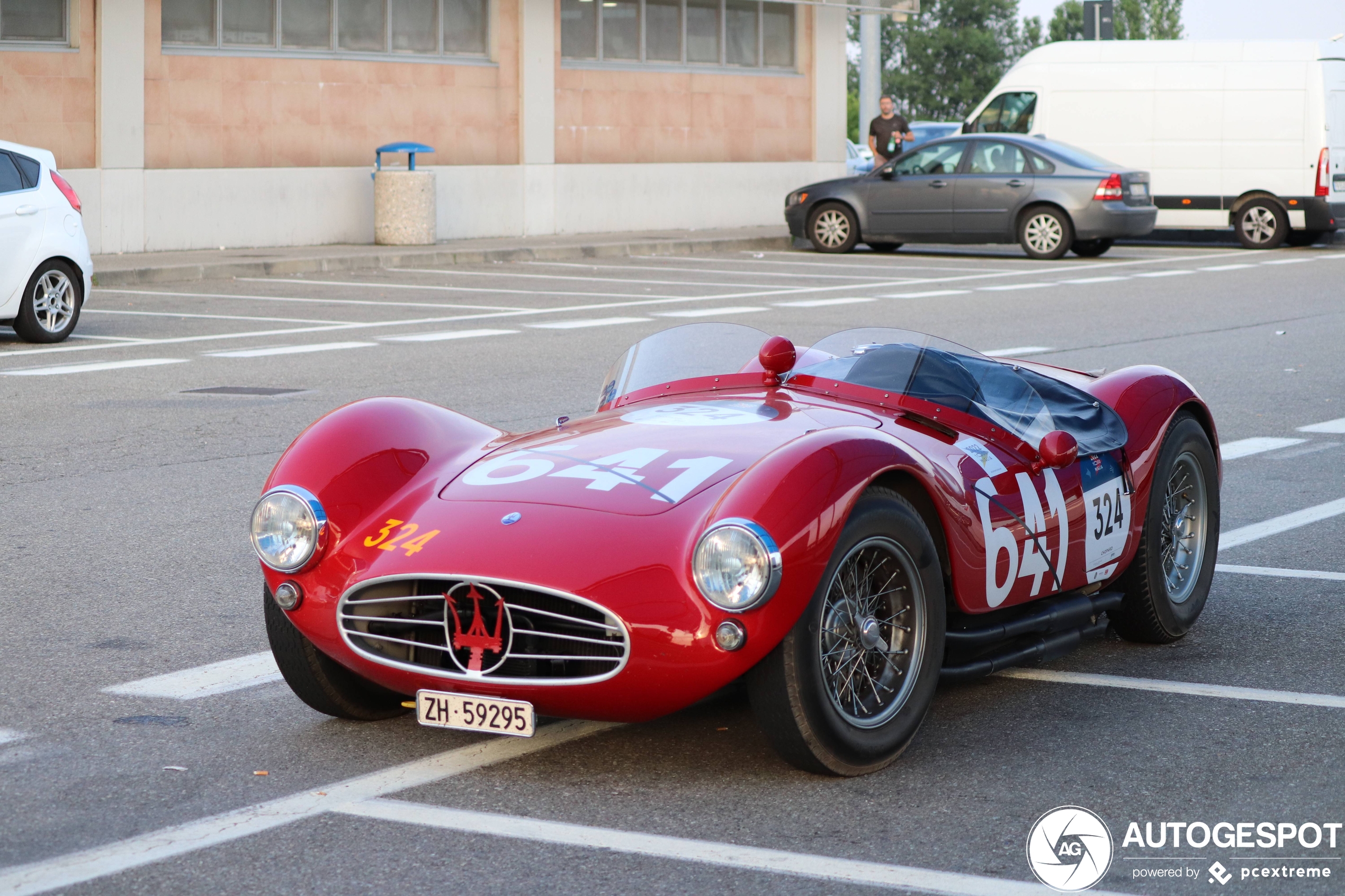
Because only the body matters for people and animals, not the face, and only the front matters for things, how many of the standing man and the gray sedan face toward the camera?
1

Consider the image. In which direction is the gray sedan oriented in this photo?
to the viewer's left

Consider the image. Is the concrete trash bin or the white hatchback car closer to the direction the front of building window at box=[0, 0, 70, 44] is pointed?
the white hatchback car

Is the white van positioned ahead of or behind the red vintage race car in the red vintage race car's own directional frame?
behind

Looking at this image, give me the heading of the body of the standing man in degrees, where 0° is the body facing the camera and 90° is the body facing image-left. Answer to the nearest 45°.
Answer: approximately 0°

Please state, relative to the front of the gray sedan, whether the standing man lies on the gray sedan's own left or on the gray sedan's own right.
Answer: on the gray sedan's own right
